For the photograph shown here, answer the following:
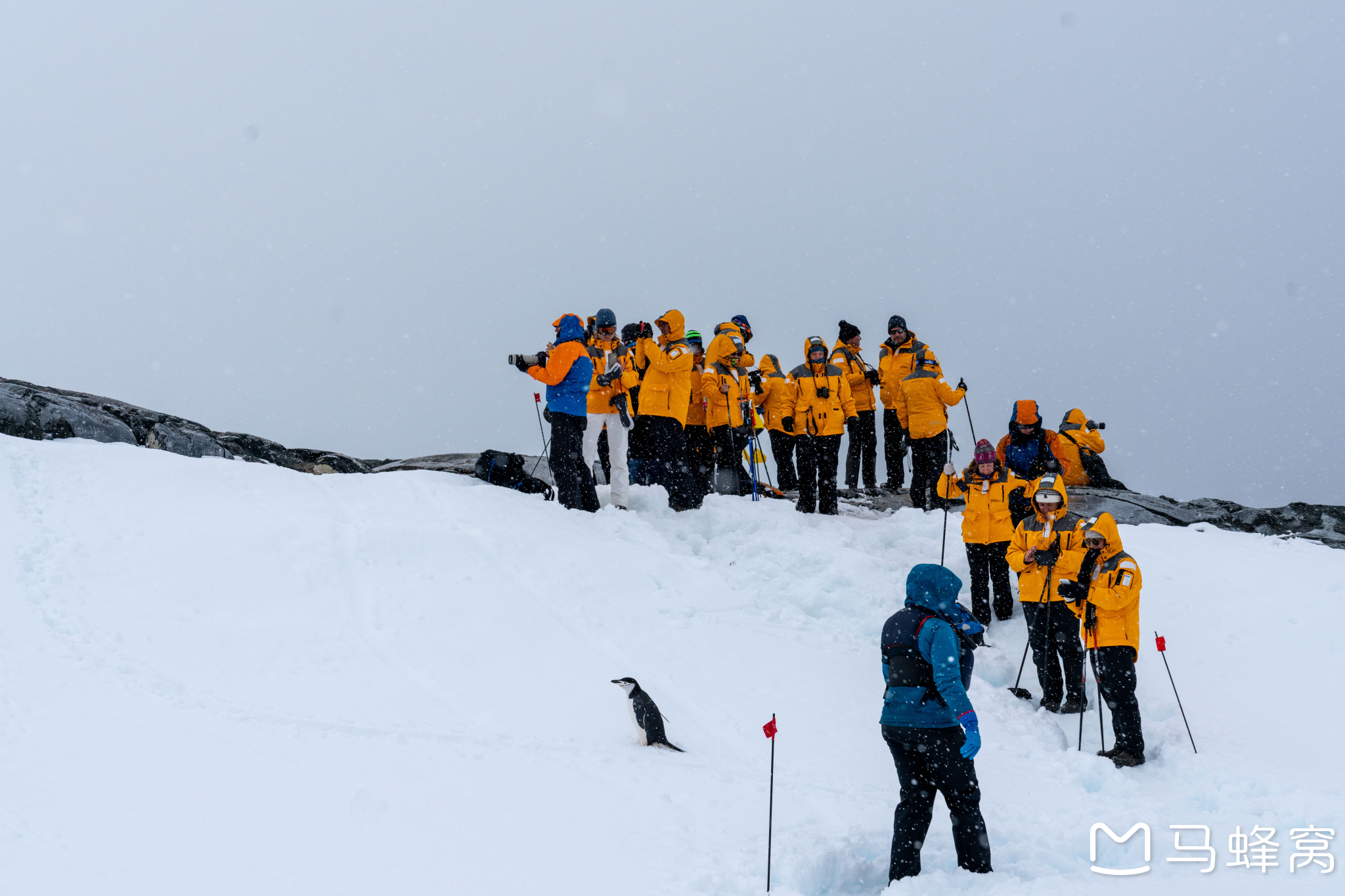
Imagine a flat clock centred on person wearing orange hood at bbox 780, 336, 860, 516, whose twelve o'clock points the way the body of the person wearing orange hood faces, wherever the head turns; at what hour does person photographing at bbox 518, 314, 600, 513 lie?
The person photographing is roughly at 2 o'clock from the person wearing orange hood.

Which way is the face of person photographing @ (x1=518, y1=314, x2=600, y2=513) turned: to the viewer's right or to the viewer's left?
to the viewer's left

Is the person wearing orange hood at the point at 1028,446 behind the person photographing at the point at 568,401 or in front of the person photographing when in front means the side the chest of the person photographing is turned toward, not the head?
behind

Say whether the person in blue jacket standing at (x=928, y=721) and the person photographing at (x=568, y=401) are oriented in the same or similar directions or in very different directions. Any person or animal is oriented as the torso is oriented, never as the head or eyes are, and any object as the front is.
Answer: very different directions

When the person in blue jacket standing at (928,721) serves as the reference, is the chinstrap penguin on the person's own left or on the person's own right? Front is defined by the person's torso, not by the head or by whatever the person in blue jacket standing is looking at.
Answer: on the person's own left

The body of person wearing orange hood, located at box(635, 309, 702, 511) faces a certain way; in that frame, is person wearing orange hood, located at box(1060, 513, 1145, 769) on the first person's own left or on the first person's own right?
on the first person's own left

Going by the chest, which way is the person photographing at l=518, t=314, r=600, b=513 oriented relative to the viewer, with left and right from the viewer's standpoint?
facing to the left of the viewer

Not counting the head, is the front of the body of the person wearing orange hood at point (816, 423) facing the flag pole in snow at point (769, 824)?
yes

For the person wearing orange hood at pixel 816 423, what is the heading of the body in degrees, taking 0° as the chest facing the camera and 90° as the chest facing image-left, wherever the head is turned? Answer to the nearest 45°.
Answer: approximately 0°

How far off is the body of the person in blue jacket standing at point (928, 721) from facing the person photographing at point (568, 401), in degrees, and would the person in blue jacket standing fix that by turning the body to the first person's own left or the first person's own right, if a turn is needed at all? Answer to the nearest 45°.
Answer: approximately 90° to the first person's own left
